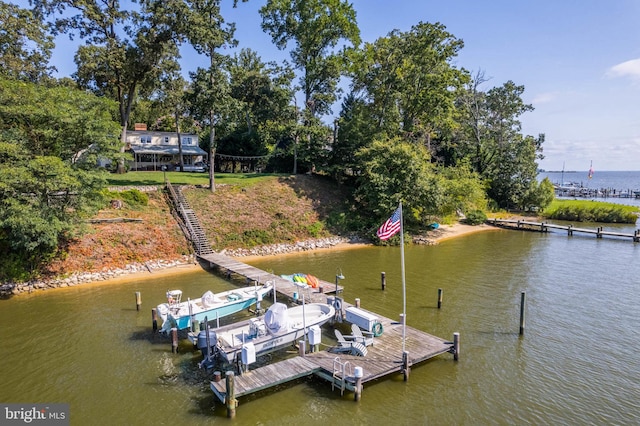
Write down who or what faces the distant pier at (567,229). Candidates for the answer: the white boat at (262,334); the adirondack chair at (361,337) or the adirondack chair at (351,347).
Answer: the white boat

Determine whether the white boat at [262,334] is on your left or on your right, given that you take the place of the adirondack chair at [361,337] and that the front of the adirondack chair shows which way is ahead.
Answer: on your right

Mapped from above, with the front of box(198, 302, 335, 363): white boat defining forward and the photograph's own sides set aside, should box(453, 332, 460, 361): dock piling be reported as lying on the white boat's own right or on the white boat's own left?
on the white boat's own right

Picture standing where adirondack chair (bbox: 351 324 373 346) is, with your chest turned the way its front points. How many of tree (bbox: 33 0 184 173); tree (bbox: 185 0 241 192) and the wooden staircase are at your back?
3

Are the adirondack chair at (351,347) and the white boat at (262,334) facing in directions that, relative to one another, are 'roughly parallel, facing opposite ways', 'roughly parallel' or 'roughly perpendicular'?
roughly perpendicular

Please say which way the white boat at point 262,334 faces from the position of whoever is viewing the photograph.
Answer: facing away from the viewer and to the right of the viewer
